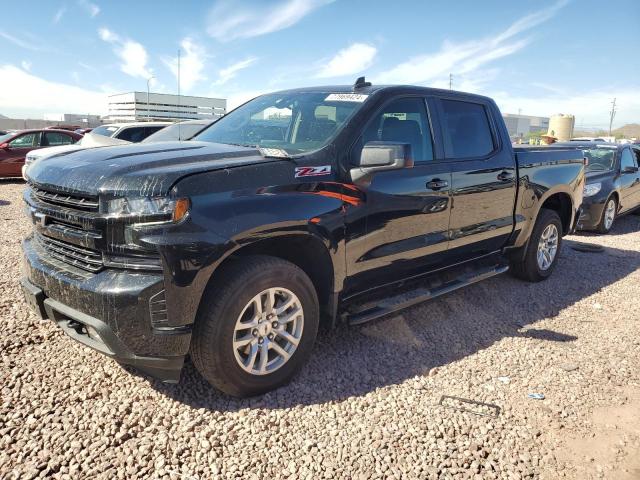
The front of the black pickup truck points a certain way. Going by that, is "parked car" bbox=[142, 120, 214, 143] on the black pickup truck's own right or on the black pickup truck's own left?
on the black pickup truck's own right

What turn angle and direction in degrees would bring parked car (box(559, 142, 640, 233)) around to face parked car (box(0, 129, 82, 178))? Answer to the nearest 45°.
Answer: approximately 45° to its right

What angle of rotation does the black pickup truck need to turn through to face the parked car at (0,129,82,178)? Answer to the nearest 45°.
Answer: approximately 90° to its right

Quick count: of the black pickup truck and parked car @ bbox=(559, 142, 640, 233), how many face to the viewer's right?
0

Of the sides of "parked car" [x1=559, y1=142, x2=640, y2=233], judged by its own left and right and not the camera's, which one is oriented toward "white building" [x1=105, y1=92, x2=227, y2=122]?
right

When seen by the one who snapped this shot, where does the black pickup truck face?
facing the viewer and to the left of the viewer

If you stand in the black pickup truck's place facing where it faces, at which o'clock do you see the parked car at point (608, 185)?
The parked car is roughly at 6 o'clock from the black pickup truck.

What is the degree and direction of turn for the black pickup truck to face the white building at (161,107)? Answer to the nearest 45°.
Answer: approximately 135° to its right

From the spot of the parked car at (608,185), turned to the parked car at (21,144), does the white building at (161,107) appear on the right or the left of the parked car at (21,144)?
right

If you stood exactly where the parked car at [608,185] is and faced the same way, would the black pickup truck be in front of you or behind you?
in front
